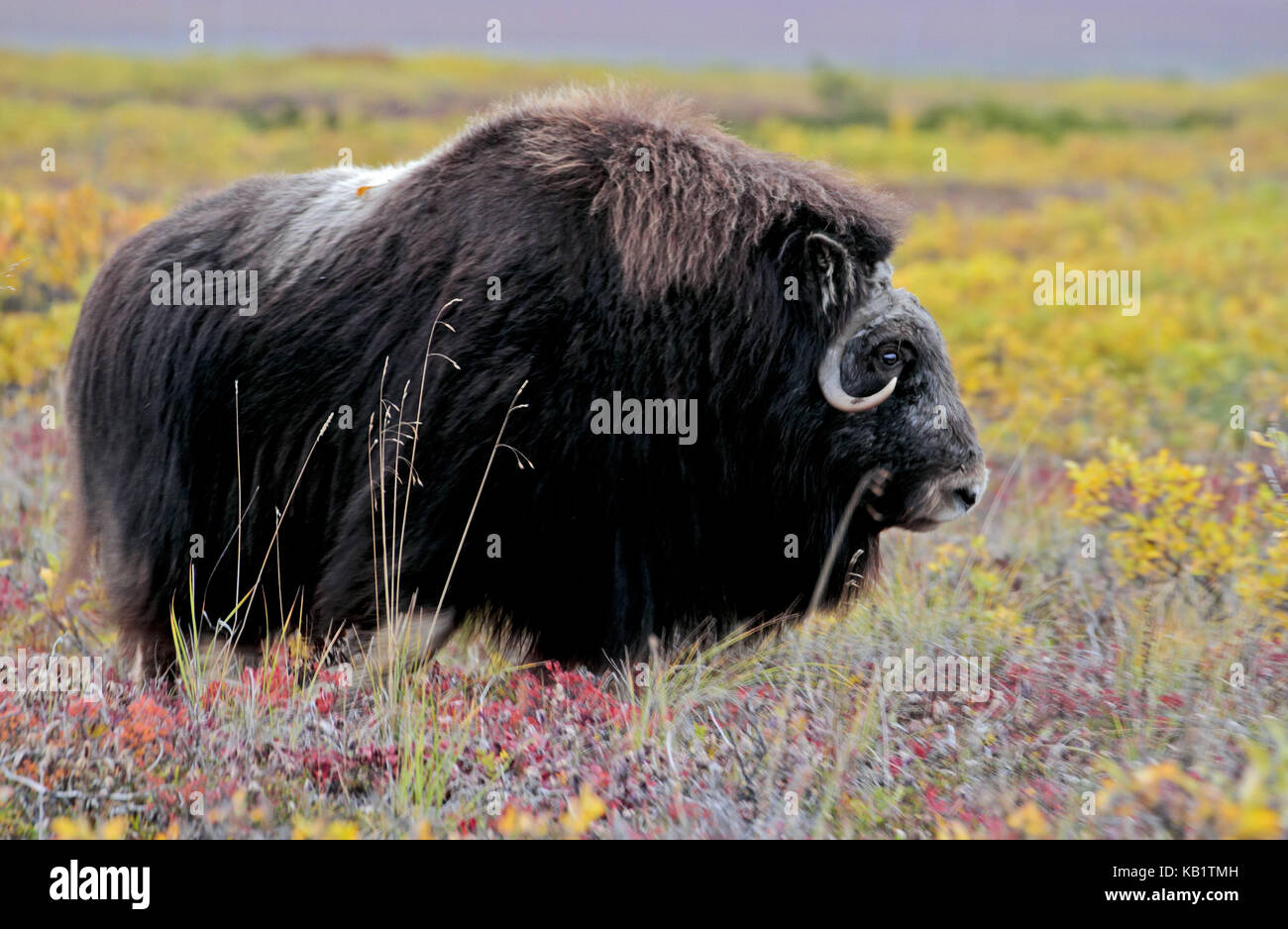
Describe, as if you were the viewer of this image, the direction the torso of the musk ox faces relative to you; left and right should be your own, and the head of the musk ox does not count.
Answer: facing to the right of the viewer
